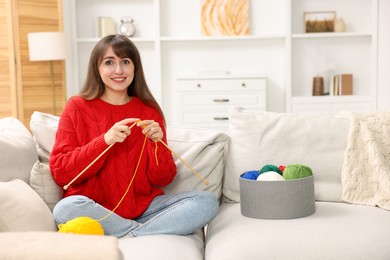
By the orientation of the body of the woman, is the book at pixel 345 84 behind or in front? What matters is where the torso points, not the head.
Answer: behind

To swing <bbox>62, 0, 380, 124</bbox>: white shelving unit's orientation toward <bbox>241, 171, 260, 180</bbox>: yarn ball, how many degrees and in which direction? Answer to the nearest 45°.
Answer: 0° — it already faces it

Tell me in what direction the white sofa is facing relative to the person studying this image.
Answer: facing the viewer

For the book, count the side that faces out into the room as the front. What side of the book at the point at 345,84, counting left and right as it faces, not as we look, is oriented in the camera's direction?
front

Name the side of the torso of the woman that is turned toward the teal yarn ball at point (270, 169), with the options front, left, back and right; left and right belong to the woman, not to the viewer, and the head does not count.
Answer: left

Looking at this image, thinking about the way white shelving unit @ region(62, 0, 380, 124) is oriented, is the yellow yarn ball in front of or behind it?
in front
